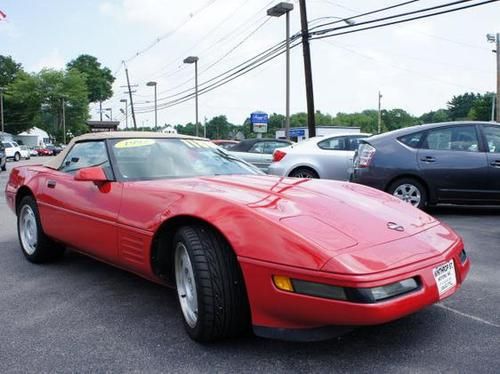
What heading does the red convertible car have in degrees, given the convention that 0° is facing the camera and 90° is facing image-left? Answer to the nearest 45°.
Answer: approximately 315°

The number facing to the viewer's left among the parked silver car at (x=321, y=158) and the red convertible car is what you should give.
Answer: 0

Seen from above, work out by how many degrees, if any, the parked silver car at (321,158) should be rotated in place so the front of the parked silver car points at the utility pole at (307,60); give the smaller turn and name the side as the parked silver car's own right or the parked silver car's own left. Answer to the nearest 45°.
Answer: approximately 90° to the parked silver car's own left

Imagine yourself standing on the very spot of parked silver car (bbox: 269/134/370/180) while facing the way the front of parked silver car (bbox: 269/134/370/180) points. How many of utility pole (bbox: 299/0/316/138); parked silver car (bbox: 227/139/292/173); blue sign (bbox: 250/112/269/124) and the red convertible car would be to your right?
1

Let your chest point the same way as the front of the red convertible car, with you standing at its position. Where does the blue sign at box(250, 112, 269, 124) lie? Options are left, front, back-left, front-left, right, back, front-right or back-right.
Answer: back-left

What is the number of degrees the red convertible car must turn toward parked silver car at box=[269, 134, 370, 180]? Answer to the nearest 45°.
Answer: approximately 135° to its left

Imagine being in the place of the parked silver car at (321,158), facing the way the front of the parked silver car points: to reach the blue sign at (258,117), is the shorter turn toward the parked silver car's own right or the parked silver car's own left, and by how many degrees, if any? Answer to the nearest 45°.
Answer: approximately 90° to the parked silver car's own left

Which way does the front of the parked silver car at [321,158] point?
to the viewer's right

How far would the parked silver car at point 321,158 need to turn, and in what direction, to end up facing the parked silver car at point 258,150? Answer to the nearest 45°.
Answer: approximately 135° to its left

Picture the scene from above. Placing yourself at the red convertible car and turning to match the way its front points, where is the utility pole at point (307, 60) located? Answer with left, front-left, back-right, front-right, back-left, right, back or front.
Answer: back-left
